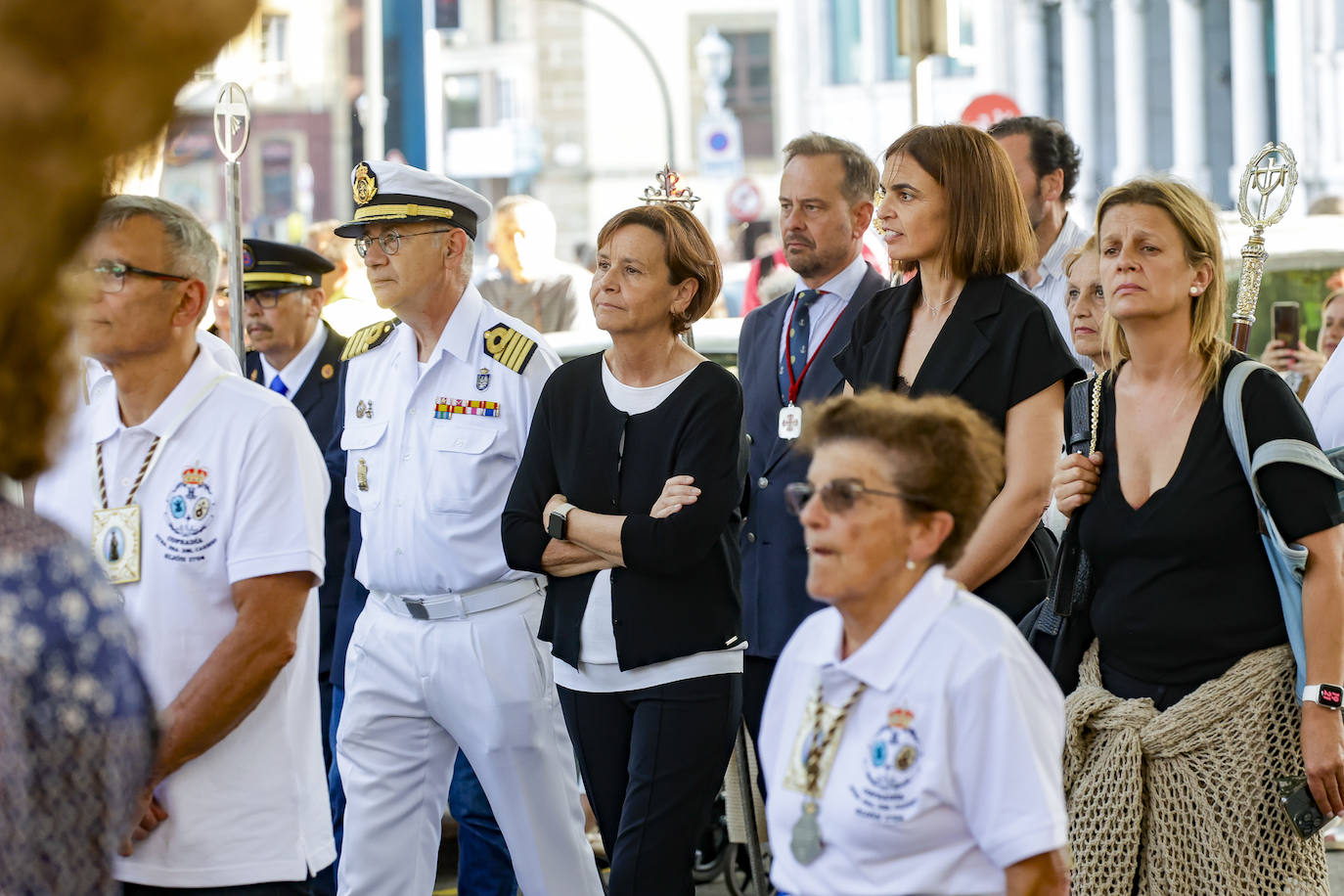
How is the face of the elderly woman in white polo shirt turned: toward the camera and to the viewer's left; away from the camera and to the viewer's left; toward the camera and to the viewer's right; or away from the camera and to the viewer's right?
toward the camera and to the viewer's left

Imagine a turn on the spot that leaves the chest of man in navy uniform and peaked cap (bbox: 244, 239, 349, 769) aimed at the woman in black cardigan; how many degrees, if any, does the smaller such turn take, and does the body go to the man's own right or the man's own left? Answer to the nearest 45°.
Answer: approximately 45° to the man's own left

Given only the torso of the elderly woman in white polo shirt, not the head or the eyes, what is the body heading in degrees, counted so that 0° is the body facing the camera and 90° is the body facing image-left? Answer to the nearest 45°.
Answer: approximately 45°

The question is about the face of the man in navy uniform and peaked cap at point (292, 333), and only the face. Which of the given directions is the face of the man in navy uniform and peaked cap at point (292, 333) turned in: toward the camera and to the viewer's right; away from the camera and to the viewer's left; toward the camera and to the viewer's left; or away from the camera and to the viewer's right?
toward the camera and to the viewer's left

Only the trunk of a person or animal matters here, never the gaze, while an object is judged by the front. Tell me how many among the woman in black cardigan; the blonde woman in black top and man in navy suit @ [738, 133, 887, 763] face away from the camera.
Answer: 0

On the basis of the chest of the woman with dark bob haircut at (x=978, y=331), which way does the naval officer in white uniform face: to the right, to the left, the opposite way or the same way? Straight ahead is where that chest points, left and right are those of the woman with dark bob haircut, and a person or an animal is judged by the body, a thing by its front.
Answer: the same way

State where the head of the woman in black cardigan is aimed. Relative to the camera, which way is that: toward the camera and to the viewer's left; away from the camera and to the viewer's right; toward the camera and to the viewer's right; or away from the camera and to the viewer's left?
toward the camera and to the viewer's left

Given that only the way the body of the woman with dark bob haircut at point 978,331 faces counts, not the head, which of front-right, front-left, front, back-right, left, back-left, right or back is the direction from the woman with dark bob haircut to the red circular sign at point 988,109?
back-right

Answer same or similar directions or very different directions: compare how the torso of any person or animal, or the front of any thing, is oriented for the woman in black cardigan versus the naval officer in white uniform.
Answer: same or similar directions

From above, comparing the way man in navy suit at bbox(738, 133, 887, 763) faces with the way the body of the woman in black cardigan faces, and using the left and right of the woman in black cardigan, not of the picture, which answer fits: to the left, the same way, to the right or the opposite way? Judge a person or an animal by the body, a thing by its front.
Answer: the same way

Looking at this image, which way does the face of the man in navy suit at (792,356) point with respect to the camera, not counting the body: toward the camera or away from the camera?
toward the camera

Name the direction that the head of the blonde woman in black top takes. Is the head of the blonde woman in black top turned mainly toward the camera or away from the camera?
toward the camera

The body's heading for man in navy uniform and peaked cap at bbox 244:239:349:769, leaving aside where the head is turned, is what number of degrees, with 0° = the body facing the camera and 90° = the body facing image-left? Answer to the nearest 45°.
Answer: approximately 45°

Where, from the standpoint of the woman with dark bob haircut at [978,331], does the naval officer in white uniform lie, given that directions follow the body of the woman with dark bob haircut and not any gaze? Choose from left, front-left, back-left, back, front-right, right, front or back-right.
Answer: front-right

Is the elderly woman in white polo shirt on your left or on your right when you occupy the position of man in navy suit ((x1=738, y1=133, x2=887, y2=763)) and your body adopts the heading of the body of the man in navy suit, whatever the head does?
on your left

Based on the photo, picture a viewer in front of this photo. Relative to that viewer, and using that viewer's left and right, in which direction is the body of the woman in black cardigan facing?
facing the viewer and to the left of the viewer

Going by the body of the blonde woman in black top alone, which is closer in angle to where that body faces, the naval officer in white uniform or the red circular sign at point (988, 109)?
the naval officer in white uniform
